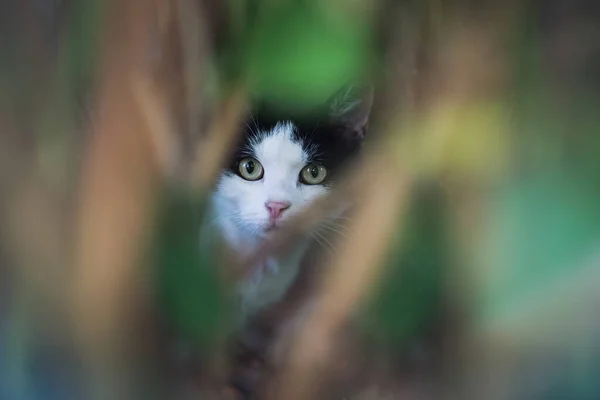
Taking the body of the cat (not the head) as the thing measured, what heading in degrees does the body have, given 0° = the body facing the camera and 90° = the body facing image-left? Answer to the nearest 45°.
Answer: approximately 0°
